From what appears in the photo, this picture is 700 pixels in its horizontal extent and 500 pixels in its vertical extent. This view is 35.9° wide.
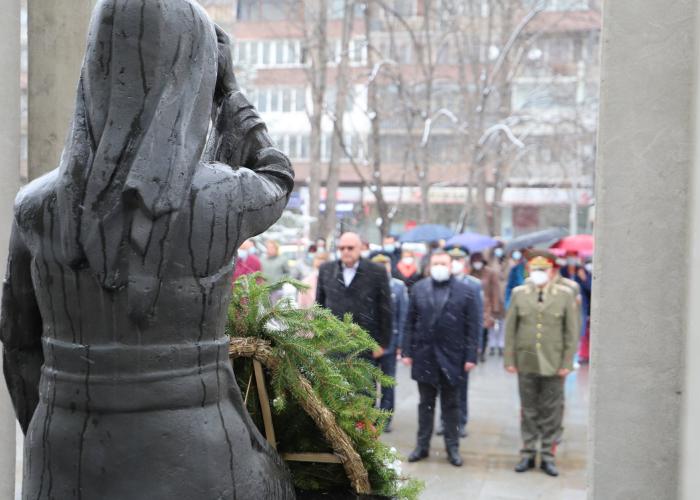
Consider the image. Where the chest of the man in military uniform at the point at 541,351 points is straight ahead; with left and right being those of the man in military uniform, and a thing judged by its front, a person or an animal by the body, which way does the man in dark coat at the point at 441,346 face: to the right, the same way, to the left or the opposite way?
the same way

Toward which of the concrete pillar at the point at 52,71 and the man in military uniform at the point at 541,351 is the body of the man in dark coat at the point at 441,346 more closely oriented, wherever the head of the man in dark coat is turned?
the concrete pillar

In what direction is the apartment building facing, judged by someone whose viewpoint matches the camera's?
facing the viewer

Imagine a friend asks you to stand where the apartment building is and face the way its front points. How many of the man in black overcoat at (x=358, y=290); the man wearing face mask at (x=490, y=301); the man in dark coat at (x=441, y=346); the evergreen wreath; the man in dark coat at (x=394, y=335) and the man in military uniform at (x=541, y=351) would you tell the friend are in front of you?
6

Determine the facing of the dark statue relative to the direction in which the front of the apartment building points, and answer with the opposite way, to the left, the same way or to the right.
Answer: the opposite way

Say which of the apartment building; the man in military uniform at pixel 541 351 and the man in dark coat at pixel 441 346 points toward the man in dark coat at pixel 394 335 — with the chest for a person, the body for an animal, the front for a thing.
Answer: the apartment building

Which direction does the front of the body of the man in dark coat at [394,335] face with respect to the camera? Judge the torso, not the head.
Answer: toward the camera

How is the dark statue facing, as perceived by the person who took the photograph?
facing away from the viewer

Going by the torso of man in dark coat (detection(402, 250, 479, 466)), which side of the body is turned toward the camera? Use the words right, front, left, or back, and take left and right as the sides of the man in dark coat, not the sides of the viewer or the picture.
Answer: front

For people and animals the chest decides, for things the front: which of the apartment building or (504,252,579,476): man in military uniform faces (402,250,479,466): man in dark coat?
the apartment building

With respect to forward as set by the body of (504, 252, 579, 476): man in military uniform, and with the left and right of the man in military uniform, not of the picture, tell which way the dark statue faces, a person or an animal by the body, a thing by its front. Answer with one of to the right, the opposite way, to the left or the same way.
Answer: the opposite way

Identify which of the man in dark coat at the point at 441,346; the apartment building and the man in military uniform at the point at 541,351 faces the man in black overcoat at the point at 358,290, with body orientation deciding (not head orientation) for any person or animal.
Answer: the apartment building

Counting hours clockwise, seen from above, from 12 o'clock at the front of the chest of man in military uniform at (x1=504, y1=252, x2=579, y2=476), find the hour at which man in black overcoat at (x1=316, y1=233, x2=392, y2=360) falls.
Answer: The man in black overcoat is roughly at 3 o'clock from the man in military uniform.

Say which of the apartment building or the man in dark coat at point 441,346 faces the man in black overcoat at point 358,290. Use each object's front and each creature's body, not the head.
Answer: the apartment building

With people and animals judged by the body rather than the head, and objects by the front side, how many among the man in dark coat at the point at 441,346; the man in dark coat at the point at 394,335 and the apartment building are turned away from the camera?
0

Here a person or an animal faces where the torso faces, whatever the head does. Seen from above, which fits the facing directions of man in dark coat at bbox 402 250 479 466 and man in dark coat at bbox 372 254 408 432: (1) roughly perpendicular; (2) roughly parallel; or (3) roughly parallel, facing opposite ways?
roughly parallel

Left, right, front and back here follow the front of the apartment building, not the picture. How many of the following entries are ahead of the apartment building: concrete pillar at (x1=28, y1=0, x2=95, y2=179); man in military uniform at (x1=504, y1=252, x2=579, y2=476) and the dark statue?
3

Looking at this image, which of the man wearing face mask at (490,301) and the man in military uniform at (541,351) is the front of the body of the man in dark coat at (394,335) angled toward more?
the man in military uniform

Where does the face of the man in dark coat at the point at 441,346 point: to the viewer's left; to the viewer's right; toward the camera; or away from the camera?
toward the camera
